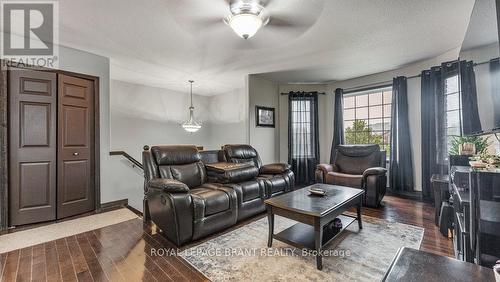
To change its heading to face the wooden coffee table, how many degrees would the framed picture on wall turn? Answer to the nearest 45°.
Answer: approximately 45° to its right

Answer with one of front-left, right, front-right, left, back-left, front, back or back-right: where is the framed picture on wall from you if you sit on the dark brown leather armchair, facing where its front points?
front-right

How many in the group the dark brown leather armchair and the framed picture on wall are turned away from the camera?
0

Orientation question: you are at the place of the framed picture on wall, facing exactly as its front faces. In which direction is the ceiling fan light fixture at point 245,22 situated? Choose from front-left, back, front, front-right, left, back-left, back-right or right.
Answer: front-right

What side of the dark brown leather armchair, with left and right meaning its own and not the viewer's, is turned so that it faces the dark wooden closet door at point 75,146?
front

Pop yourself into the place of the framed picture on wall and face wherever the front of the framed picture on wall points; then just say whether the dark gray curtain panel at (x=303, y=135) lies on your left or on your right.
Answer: on your left

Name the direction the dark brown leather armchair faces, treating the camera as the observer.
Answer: facing the viewer and to the left of the viewer

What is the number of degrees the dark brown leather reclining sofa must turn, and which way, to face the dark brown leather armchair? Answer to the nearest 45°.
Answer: approximately 45° to its left

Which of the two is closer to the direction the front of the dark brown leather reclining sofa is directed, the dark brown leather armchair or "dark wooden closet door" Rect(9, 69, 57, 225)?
the dark brown leather armchair

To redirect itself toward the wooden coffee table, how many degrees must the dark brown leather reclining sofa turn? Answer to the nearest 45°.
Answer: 0° — it already faces it

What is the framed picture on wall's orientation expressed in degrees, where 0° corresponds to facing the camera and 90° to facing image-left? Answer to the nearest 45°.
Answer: approximately 315°

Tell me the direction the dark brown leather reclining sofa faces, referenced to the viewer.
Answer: facing the viewer and to the right of the viewer

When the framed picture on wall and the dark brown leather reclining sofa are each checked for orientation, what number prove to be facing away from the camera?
0

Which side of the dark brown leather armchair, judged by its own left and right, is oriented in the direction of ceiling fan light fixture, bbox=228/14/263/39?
front

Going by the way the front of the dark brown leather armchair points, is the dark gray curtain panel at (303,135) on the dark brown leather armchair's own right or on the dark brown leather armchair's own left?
on the dark brown leather armchair's own right
